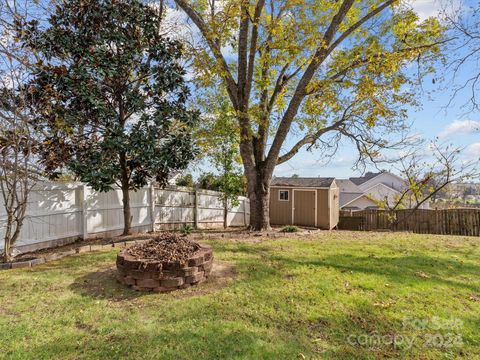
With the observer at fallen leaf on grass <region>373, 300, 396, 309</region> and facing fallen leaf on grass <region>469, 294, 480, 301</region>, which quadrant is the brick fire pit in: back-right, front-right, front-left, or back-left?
back-left

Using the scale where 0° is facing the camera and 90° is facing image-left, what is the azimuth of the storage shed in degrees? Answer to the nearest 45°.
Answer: approximately 0°

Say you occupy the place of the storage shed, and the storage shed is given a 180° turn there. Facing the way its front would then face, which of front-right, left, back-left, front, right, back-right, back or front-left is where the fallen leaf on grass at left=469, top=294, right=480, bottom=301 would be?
back

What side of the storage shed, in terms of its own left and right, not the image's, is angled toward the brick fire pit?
front

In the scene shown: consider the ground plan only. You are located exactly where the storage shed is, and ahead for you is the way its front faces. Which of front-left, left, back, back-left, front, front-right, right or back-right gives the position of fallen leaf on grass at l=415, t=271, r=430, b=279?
front

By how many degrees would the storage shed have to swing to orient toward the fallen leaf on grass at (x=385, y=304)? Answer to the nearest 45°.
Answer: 0° — it already faces it
